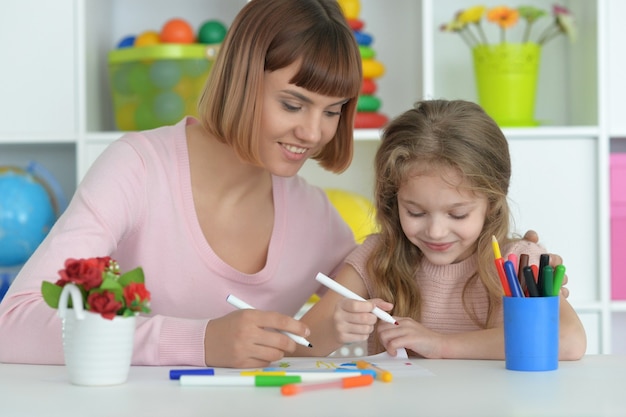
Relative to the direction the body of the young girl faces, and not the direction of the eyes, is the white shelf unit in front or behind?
behind

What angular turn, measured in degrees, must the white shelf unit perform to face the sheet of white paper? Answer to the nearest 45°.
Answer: approximately 45° to its right

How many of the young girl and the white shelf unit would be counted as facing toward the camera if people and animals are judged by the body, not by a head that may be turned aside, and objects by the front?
2

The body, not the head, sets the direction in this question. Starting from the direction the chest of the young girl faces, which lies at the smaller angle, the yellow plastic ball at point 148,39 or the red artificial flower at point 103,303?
the red artificial flower

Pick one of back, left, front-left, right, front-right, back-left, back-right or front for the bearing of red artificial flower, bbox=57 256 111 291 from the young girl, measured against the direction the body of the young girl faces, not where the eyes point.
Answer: front-right

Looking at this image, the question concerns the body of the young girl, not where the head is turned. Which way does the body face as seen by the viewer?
toward the camera

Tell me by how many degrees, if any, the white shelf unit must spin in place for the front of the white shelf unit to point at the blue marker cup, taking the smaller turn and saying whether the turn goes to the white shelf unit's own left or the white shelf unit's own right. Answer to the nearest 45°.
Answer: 0° — it already faces it

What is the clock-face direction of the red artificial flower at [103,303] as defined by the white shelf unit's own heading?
The red artificial flower is roughly at 1 o'clock from the white shelf unit.

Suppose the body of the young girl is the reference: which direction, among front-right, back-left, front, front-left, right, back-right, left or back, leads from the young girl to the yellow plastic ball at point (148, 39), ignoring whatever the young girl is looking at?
back-right

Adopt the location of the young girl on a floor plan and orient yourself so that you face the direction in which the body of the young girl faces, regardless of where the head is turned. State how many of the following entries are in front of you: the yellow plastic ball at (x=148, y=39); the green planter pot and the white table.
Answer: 1

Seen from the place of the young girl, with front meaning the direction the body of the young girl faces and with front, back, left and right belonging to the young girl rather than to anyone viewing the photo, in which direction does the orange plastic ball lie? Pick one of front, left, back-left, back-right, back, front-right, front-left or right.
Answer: back-right

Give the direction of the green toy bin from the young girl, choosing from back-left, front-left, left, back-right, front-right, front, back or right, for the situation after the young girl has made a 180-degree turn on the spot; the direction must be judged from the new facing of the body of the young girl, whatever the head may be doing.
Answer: front-left
